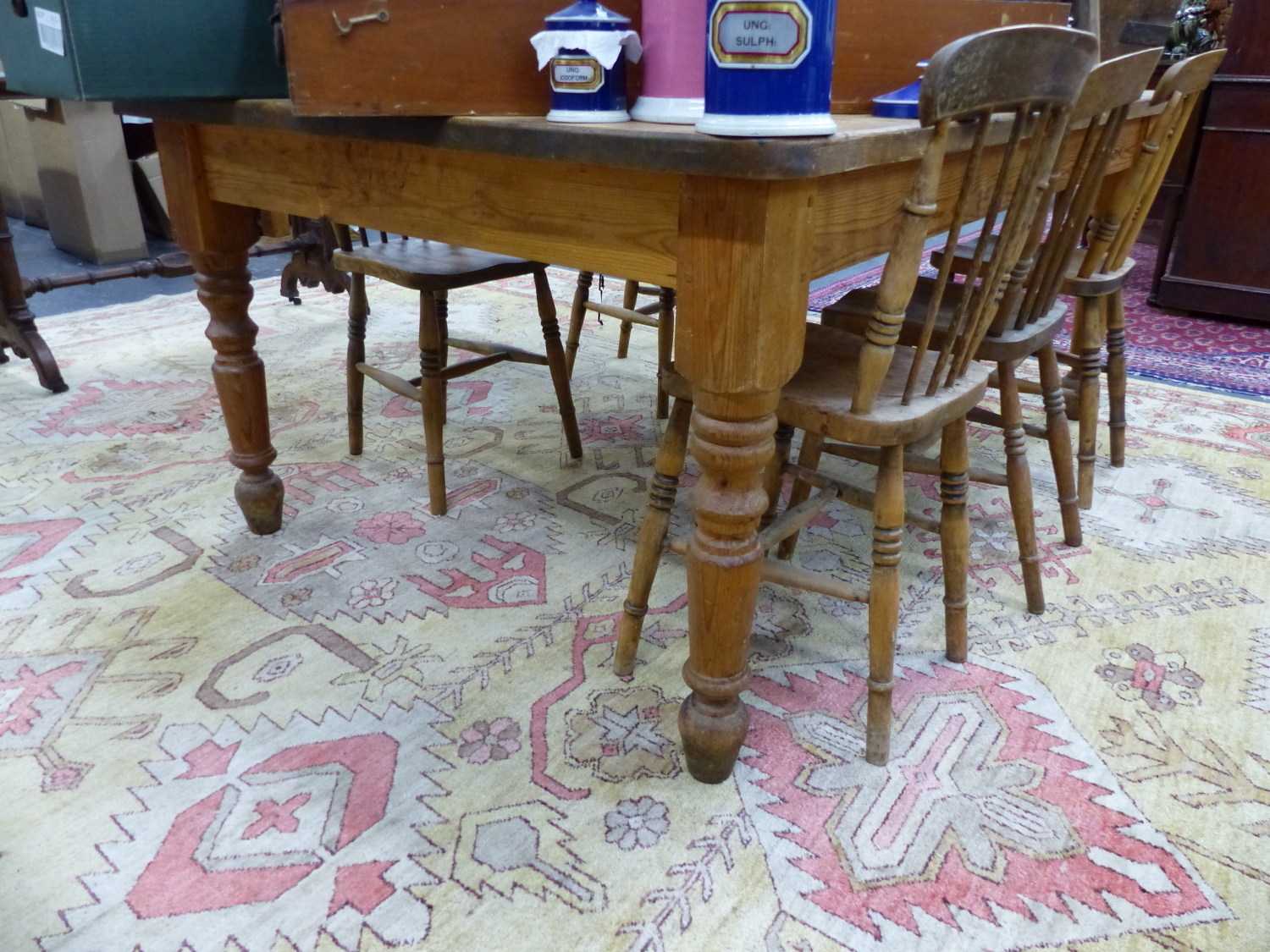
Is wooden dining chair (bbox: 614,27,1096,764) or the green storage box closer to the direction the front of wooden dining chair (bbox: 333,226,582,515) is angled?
the wooden dining chair

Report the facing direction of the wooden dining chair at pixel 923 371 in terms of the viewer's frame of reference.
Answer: facing away from the viewer and to the left of the viewer

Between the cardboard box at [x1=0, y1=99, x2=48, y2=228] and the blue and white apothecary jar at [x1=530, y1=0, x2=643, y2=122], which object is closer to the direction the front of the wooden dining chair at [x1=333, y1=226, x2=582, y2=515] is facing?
the blue and white apothecary jar

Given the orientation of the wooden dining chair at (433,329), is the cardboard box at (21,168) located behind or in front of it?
behind

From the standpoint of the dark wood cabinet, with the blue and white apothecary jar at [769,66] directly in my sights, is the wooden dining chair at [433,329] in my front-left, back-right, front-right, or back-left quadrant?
front-right

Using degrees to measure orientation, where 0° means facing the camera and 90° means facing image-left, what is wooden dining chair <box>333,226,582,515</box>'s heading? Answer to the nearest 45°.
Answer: approximately 315°

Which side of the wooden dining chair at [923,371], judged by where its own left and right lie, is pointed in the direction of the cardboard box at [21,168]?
front

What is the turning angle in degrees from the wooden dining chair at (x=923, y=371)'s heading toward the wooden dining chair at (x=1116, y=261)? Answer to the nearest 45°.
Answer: approximately 90° to its right

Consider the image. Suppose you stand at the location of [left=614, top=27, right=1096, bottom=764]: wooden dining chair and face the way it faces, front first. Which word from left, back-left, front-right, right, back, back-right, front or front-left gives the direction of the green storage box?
front-left

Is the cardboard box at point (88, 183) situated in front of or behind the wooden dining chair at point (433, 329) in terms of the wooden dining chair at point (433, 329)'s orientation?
behind
